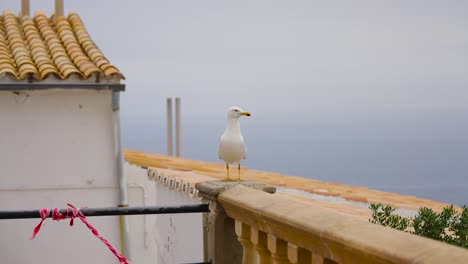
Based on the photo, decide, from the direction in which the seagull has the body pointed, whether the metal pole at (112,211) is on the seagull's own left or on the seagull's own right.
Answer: on the seagull's own right

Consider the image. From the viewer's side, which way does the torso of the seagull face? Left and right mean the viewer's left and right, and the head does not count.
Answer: facing the viewer

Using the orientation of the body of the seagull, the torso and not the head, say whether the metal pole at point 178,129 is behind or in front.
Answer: behind

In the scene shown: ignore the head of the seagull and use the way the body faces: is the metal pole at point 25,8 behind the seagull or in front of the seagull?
behind
